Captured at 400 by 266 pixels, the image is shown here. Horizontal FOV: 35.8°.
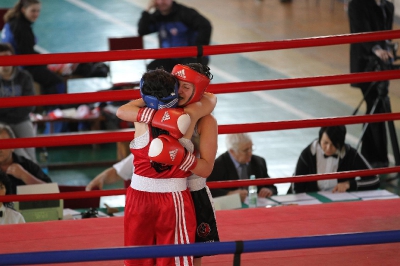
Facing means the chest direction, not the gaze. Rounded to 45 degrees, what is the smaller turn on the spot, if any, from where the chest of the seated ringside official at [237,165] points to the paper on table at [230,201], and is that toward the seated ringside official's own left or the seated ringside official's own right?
approximately 45° to the seated ringside official's own right

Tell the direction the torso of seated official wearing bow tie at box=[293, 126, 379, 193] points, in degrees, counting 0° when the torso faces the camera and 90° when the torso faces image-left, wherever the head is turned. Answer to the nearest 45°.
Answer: approximately 0°

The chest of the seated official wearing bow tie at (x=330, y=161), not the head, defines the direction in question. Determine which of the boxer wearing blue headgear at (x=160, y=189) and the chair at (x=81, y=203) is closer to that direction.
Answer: the boxer wearing blue headgear

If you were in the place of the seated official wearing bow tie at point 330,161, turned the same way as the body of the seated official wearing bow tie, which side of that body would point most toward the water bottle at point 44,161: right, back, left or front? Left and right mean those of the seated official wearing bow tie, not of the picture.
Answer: right

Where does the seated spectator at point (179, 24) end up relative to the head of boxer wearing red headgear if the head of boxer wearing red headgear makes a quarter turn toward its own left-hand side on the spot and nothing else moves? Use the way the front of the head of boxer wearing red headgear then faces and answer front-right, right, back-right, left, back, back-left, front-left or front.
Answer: back-left

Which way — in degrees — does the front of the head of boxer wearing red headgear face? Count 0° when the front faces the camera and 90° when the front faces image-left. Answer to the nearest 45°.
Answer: approximately 45°

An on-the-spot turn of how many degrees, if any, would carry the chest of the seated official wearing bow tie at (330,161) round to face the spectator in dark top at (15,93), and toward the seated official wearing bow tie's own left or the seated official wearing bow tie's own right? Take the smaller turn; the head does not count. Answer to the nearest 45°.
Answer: approximately 90° to the seated official wearing bow tie's own right
